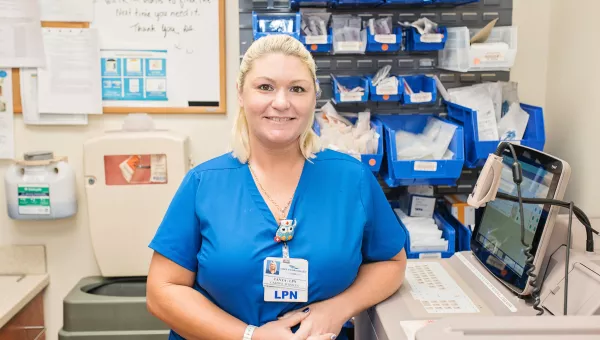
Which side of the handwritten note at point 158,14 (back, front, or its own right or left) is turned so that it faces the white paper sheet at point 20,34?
right

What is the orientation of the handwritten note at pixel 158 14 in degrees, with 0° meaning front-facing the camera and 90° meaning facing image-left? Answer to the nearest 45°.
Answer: approximately 0°

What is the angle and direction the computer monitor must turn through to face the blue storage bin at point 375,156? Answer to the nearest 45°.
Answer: approximately 90° to its right

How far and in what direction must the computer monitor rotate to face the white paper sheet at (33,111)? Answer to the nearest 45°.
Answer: approximately 45° to its right

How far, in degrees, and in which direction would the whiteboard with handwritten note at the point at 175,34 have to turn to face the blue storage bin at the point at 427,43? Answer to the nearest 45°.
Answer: approximately 45° to its left

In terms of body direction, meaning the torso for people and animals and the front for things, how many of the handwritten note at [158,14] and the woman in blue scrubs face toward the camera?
2

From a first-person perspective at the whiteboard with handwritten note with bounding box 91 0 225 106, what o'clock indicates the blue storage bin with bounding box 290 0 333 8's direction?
The blue storage bin is roughly at 10 o'clock from the whiteboard with handwritten note.

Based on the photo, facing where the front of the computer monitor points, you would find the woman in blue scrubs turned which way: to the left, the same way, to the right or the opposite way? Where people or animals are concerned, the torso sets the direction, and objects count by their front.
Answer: to the left
